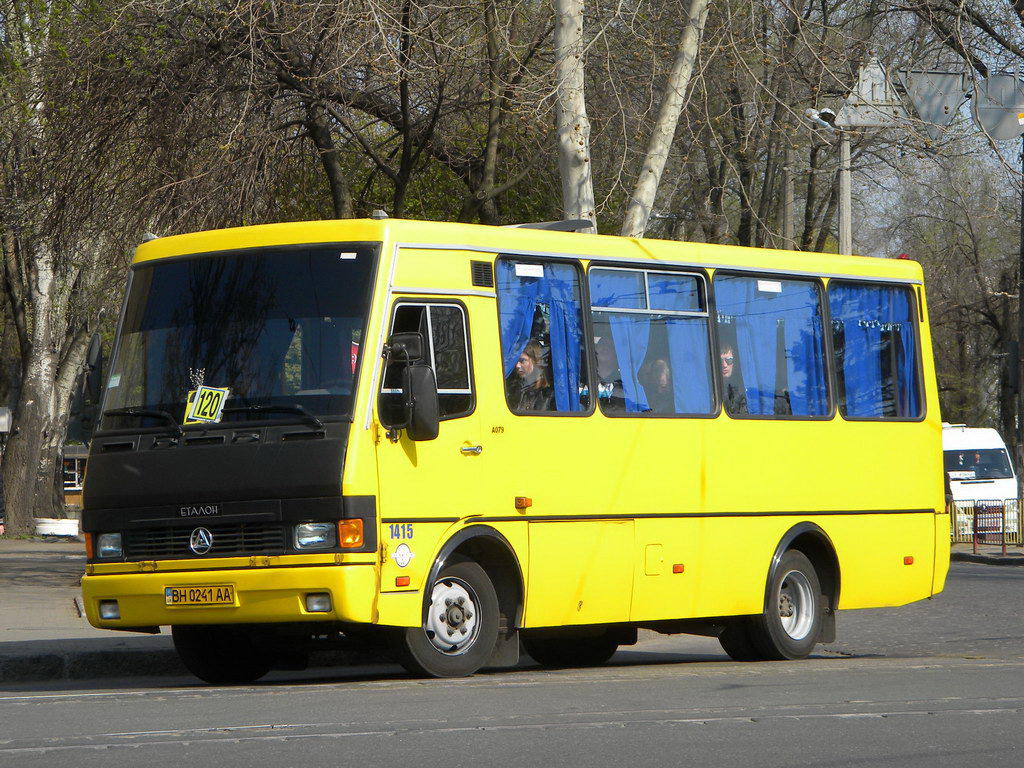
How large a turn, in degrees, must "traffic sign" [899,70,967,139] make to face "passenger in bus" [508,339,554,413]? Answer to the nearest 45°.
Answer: approximately 180°

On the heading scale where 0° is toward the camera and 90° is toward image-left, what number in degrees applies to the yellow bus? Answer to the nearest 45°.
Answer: approximately 45°

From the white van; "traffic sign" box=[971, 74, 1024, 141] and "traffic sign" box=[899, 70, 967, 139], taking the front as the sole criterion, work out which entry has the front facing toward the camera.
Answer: the white van

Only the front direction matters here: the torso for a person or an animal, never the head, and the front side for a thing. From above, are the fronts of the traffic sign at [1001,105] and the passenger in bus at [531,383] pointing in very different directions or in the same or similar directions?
very different directions

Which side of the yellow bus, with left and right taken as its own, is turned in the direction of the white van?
back

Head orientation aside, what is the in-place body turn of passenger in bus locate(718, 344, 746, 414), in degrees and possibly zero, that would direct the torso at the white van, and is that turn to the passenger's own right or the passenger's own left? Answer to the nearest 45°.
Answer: approximately 135° to the passenger's own right

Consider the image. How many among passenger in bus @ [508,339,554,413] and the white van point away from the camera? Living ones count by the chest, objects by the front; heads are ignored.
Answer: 0

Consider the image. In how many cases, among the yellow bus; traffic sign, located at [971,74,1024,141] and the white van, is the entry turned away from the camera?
1

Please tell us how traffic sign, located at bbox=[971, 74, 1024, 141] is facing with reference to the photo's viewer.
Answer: facing away from the viewer

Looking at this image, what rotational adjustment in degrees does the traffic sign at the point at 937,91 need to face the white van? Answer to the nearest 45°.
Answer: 0° — it already faces it

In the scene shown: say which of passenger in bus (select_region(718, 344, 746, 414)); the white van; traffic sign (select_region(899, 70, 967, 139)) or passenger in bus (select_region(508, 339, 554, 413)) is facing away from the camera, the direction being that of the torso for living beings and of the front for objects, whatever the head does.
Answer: the traffic sign

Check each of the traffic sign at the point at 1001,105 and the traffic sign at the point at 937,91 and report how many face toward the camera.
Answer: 0

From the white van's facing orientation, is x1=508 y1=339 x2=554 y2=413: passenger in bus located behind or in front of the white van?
in front

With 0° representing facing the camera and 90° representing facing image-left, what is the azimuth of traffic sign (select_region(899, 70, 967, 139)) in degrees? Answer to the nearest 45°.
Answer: approximately 180°

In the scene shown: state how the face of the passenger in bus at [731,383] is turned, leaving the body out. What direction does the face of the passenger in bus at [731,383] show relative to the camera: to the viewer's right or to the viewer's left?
to the viewer's left

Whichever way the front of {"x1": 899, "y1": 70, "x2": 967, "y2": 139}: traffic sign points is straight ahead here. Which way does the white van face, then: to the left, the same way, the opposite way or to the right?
the opposite way

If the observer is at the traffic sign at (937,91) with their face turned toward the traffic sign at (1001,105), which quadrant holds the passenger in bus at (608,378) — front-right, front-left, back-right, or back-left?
back-right
